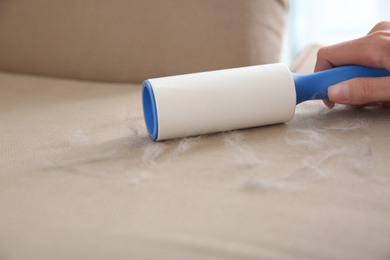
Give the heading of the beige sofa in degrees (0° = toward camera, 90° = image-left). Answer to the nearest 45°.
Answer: approximately 0°
